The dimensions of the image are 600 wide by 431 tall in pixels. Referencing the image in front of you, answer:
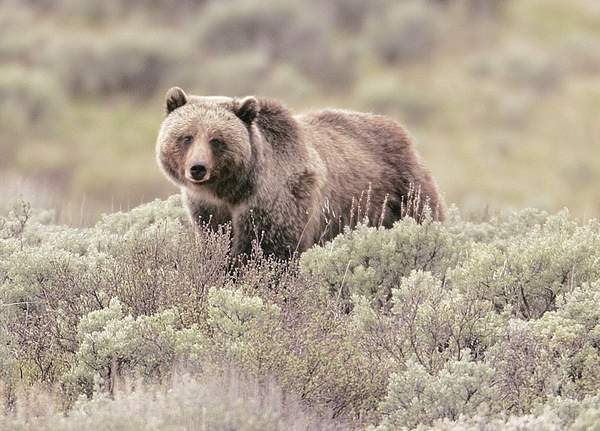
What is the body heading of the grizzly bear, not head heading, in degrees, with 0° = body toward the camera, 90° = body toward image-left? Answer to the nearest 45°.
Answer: approximately 45°

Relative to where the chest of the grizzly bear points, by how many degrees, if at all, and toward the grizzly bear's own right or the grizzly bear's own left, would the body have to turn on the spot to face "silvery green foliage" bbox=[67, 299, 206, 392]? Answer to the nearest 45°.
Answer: approximately 45° to the grizzly bear's own left

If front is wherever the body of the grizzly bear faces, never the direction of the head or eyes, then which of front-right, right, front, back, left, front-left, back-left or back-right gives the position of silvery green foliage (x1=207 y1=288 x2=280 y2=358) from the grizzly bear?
front-left

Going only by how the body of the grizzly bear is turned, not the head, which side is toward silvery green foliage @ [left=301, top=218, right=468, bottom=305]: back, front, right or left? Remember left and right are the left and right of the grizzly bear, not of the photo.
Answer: left
